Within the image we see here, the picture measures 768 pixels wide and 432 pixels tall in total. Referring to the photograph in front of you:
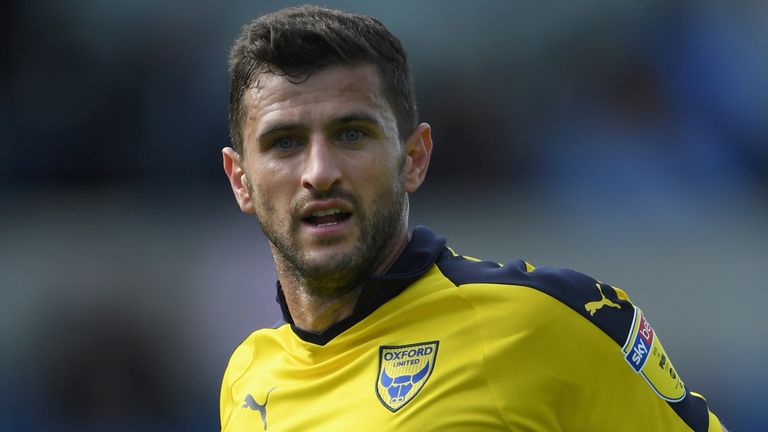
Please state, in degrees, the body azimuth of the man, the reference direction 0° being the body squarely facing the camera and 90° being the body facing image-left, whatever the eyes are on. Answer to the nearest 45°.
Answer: approximately 45°
